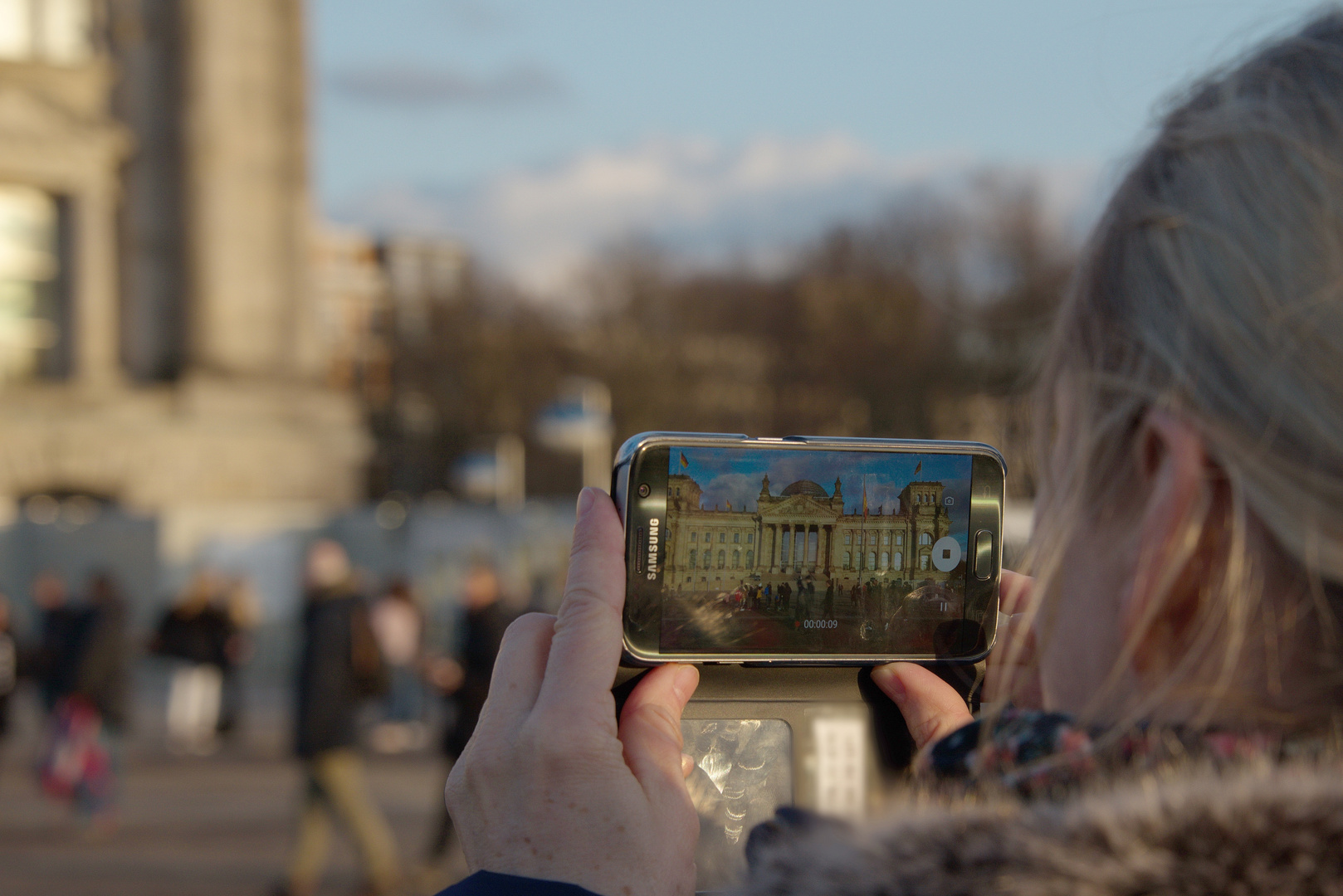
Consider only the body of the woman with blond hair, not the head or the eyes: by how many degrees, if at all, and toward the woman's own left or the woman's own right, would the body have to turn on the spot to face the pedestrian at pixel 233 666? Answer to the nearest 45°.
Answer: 0° — they already face them

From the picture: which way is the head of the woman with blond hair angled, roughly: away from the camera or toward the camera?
away from the camera

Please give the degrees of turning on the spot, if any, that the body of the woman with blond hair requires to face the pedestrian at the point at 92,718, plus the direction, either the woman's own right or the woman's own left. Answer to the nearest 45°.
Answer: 0° — they already face them

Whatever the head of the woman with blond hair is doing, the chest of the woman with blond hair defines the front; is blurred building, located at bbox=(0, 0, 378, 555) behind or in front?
in front

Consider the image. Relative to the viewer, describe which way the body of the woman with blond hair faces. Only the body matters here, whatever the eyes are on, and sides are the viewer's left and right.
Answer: facing away from the viewer and to the left of the viewer

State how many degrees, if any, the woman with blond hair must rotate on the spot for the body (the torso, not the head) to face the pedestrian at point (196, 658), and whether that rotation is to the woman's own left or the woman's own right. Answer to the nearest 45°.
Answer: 0° — they already face them

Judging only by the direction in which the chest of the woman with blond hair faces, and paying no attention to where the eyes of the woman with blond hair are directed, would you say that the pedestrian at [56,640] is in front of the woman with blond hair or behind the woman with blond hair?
in front
